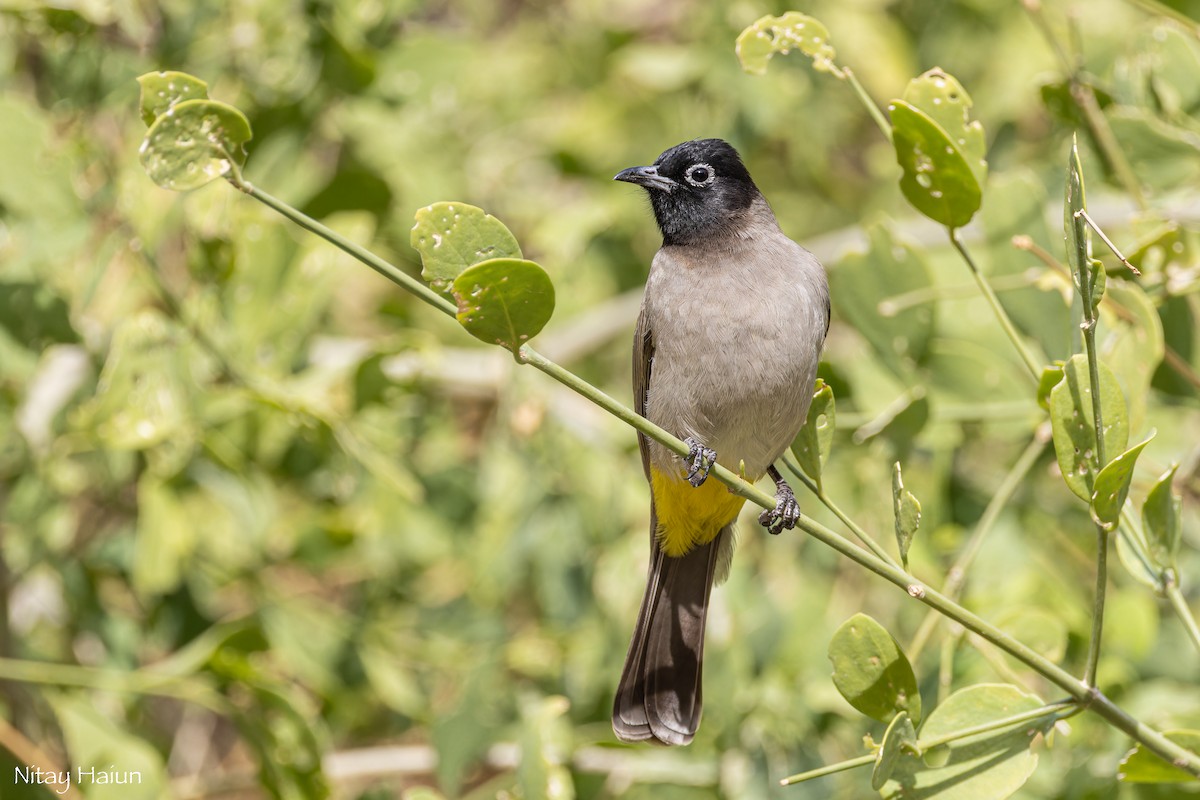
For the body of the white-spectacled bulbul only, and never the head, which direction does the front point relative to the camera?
toward the camera

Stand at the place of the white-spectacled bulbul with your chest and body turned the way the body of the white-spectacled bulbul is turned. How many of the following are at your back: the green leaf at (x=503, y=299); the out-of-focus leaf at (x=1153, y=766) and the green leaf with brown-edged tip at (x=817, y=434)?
0

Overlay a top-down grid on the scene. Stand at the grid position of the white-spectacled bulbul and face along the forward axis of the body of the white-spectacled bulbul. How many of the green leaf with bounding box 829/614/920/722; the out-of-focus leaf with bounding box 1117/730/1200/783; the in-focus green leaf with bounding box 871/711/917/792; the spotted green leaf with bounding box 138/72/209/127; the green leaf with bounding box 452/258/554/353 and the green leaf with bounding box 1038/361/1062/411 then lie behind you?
0

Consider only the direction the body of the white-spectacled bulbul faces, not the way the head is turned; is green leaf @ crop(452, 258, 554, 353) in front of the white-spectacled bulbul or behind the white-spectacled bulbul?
in front

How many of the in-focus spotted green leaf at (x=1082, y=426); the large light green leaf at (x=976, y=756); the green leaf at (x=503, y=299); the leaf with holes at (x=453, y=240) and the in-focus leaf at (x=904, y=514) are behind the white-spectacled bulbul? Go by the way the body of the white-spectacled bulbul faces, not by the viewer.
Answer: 0

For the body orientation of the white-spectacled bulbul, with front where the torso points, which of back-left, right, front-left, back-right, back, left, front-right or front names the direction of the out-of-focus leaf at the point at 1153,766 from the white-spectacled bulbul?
front-left

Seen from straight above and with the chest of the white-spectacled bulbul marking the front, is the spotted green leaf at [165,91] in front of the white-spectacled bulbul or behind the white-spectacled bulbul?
in front

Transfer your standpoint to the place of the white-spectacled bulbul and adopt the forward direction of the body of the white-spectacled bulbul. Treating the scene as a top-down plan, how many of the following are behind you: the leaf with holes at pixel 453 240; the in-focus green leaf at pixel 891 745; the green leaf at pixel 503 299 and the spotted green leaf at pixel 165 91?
0

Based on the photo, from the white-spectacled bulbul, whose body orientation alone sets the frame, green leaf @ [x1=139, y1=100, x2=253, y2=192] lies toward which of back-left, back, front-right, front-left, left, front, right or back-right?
front-right

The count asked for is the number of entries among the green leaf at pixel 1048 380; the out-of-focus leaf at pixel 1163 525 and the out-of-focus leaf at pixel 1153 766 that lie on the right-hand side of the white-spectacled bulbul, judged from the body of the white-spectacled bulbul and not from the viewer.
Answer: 0
